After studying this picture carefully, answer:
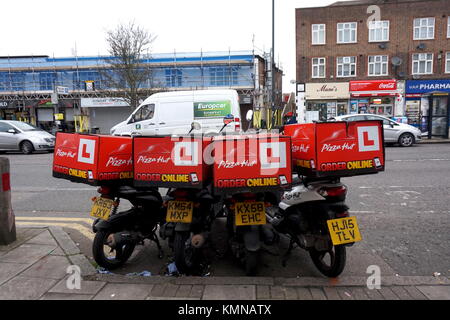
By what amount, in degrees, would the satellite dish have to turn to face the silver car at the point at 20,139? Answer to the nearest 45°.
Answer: approximately 45° to its right

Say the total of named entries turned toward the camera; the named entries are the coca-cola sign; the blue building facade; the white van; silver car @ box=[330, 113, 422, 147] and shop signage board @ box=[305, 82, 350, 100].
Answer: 3

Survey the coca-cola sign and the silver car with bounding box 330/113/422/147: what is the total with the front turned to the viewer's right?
1

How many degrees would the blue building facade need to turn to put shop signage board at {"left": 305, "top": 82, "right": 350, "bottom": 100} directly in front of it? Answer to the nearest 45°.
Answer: approximately 45° to its left

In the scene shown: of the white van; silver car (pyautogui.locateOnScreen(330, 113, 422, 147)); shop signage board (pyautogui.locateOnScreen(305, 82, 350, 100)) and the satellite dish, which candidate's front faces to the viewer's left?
the white van

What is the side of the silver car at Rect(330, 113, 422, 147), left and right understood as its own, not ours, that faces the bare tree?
back

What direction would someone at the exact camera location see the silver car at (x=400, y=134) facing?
facing to the right of the viewer

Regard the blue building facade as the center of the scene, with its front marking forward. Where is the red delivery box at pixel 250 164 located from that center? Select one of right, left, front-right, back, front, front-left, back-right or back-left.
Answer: front

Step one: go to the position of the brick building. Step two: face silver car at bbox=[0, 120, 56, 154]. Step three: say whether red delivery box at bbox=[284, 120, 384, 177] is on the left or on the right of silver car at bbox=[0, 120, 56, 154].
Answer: left

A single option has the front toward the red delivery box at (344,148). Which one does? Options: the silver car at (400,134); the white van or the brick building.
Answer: the brick building

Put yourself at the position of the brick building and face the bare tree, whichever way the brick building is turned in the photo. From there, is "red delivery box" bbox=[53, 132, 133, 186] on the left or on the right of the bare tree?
left

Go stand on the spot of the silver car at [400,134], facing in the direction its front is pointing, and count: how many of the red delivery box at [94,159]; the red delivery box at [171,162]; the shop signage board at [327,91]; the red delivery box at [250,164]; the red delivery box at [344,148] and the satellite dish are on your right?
4

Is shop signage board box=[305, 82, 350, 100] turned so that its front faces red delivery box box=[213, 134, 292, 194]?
yes

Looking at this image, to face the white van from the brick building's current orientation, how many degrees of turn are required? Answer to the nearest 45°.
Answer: approximately 45° to its right

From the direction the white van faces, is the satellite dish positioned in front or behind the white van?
behind

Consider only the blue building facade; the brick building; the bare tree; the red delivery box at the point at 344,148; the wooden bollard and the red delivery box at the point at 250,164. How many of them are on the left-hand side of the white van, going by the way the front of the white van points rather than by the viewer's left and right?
3

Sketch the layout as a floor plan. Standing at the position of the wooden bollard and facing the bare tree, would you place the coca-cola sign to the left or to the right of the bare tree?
right

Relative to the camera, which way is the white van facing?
to the viewer's left

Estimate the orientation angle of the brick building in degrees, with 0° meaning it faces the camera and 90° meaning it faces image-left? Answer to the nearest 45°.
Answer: approximately 0°

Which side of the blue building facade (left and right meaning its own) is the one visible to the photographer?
front

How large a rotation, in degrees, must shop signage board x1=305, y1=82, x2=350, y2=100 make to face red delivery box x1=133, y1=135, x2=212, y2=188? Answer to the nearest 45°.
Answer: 0° — it already faces it

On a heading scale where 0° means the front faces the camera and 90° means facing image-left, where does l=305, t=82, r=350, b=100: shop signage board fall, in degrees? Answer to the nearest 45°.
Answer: approximately 0°
